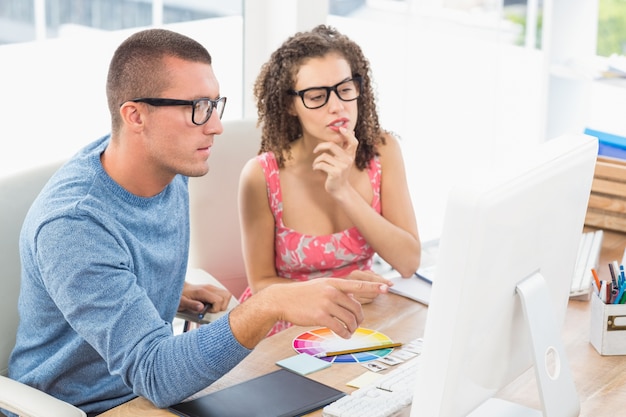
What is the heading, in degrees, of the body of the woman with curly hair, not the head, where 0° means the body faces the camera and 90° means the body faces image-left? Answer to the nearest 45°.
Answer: approximately 315°

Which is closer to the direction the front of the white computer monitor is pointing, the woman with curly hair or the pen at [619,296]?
the woman with curly hair

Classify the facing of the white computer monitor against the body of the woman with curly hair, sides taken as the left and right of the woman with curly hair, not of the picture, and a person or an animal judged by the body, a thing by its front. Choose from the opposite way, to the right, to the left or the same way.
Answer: the opposite way

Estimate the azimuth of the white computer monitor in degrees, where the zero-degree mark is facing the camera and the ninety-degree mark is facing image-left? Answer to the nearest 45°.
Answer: approximately 135°

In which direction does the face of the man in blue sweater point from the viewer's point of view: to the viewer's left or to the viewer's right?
to the viewer's right

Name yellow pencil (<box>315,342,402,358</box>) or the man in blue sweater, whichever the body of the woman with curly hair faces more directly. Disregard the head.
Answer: the yellow pencil

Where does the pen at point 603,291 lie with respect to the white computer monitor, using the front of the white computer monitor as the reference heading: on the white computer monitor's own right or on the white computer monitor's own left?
on the white computer monitor's own right
